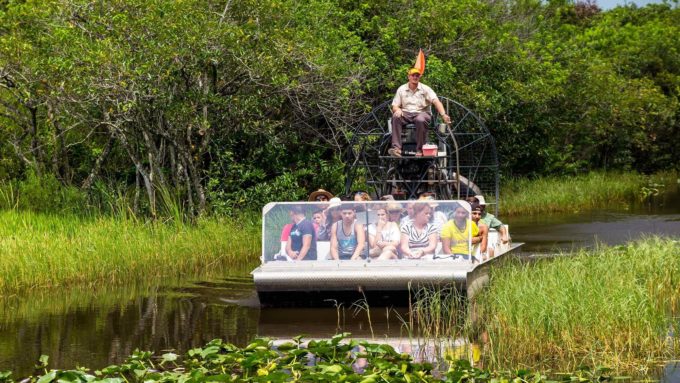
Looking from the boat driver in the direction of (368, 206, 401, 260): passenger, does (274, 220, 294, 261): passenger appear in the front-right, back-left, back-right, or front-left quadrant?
front-right

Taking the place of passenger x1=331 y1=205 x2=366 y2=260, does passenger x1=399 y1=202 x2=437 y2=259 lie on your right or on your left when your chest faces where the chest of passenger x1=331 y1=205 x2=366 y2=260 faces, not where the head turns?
on your left

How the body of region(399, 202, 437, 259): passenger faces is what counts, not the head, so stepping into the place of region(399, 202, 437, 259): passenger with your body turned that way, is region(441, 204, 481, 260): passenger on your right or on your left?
on your left

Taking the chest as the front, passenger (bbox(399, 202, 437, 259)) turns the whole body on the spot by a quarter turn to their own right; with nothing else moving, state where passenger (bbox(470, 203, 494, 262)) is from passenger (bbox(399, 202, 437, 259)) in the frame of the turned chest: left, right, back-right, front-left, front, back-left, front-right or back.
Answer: back-right

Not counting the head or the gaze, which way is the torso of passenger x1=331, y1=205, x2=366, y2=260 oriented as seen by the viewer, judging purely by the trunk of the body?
toward the camera

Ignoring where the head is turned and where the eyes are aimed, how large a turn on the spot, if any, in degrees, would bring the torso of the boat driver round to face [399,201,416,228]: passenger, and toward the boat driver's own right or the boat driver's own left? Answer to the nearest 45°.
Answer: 0° — they already face them

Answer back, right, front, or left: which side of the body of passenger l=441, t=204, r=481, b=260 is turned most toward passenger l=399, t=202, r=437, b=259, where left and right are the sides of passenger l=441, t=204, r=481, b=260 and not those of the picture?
right

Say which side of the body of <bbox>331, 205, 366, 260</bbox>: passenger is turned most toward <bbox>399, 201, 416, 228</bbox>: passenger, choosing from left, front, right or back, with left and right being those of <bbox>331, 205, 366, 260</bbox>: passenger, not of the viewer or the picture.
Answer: left

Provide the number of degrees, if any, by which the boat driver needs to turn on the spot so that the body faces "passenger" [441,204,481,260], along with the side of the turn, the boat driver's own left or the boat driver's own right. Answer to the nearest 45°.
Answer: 0° — they already face them

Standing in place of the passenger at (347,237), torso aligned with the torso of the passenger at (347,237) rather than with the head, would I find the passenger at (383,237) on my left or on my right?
on my left

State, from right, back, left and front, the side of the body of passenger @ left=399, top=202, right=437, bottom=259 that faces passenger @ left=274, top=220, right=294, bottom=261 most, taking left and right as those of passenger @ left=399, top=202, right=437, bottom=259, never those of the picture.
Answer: right

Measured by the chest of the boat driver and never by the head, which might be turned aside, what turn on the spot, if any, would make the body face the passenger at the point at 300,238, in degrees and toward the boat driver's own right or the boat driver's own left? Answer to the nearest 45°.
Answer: approximately 45° to the boat driver's own right

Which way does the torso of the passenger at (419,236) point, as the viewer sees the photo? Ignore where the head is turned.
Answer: toward the camera
